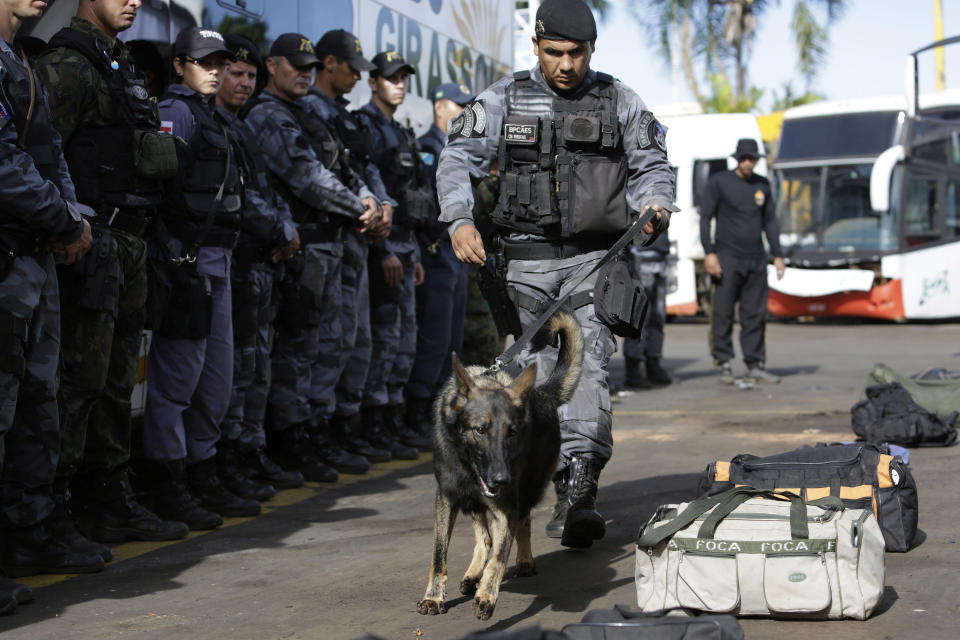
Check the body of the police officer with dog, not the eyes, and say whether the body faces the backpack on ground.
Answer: no

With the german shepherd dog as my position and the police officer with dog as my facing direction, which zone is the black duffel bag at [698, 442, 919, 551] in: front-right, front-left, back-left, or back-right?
front-right

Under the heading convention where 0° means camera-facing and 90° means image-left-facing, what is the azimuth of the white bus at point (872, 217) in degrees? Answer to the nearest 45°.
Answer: approximately 45°

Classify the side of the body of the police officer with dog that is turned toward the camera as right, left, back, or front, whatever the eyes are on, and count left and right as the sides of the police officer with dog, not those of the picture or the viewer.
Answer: front

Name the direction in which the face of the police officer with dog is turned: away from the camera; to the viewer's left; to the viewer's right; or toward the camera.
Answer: toward the camera

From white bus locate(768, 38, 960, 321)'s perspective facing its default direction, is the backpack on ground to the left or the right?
on its left

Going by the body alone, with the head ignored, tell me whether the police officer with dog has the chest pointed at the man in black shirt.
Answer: no

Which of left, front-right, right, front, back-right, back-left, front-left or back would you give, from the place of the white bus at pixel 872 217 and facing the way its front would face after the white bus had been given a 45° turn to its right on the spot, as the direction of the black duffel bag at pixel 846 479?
left

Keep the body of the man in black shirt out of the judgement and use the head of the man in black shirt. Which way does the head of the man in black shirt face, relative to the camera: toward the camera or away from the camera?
toward the camera
